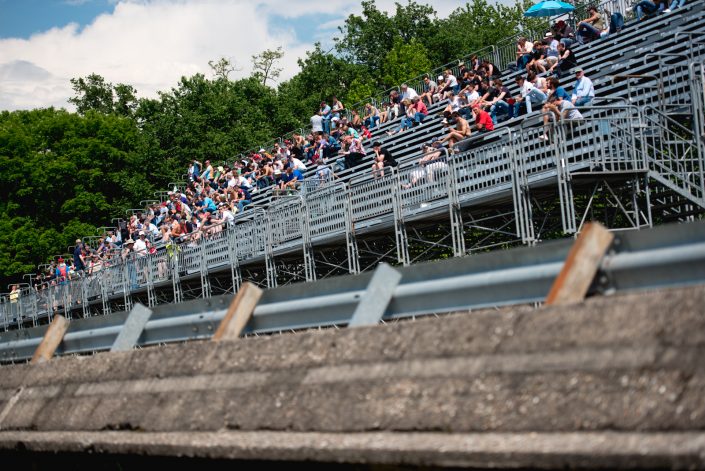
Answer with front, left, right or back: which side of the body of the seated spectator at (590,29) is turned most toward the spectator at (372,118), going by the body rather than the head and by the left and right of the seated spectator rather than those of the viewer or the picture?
right

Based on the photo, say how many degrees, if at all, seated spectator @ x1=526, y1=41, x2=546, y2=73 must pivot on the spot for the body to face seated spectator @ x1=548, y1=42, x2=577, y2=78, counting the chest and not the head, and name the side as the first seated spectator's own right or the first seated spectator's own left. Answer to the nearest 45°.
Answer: approximately 45° to the first seated spectator's own left

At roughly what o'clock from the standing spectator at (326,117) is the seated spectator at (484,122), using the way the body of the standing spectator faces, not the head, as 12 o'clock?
The seated spectator is roughly at 10 o'clock from the standing spectator.

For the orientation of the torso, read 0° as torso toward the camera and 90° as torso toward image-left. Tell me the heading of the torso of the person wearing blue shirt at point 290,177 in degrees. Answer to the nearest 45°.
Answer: approximately 45°

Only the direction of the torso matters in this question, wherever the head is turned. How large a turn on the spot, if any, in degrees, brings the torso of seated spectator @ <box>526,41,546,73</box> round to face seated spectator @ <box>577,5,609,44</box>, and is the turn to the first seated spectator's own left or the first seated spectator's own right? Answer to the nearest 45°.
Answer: approximately 180°

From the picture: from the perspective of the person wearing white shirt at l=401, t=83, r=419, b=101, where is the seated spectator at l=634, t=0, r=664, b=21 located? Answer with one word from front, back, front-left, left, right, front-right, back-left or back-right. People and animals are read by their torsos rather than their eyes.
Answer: left

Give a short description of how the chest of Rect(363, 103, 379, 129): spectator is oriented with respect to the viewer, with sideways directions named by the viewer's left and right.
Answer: facing the viewer and to the left of the viewer

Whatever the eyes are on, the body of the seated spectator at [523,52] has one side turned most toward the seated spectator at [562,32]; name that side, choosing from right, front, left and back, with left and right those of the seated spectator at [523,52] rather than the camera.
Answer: left

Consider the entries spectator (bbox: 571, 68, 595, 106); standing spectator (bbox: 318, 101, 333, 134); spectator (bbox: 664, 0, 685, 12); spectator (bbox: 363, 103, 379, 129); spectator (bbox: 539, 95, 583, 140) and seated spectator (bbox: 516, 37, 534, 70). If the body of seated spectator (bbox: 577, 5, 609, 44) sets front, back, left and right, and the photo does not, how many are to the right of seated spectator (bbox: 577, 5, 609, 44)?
3

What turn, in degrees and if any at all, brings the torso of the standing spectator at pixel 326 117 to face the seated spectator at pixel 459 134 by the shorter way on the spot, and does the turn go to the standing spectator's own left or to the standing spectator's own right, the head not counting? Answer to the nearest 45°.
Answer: approximately 45° to the standing spectator's own left
